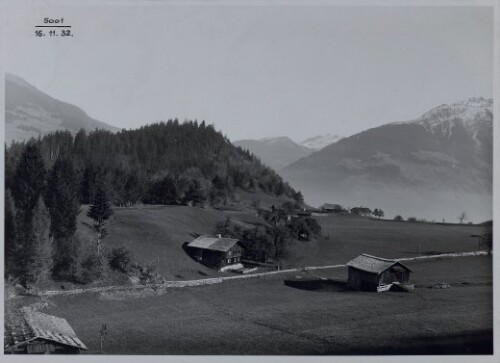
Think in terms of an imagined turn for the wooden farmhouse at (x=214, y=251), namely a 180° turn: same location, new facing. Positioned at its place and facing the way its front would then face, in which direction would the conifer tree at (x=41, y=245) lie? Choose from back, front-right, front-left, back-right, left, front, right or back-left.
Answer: left

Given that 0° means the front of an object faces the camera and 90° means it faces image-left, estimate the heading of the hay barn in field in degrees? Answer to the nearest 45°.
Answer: approximately 315°

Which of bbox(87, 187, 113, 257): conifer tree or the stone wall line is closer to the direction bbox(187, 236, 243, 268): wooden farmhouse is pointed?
the stone wall line

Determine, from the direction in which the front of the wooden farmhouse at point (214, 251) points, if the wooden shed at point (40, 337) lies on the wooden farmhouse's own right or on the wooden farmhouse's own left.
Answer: on the wooden farmhouse's own right

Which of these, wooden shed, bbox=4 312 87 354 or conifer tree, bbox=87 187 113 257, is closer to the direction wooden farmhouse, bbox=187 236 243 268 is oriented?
the wooden shed

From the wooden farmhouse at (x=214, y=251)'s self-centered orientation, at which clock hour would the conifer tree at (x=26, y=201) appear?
The conifer tree is roughly at 3 o'clock from the wooden farmhouse.

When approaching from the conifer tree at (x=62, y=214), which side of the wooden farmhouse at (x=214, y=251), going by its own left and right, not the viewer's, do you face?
right

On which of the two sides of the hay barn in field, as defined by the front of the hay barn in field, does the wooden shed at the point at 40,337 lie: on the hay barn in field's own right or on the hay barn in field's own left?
on the hay barn in field's own right

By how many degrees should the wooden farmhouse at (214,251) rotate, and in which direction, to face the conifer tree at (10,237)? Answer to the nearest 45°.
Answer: approximately 90° to its right

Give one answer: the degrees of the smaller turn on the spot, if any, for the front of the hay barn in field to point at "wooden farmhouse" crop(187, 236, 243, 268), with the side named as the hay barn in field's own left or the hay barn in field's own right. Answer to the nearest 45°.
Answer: approximately 135° to the hay barn in field's own right

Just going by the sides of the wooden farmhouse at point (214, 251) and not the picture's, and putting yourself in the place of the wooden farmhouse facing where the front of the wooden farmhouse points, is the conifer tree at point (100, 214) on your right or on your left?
on your right

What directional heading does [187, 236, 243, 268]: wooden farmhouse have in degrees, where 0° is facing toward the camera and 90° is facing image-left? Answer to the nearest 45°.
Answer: approximately 315°
